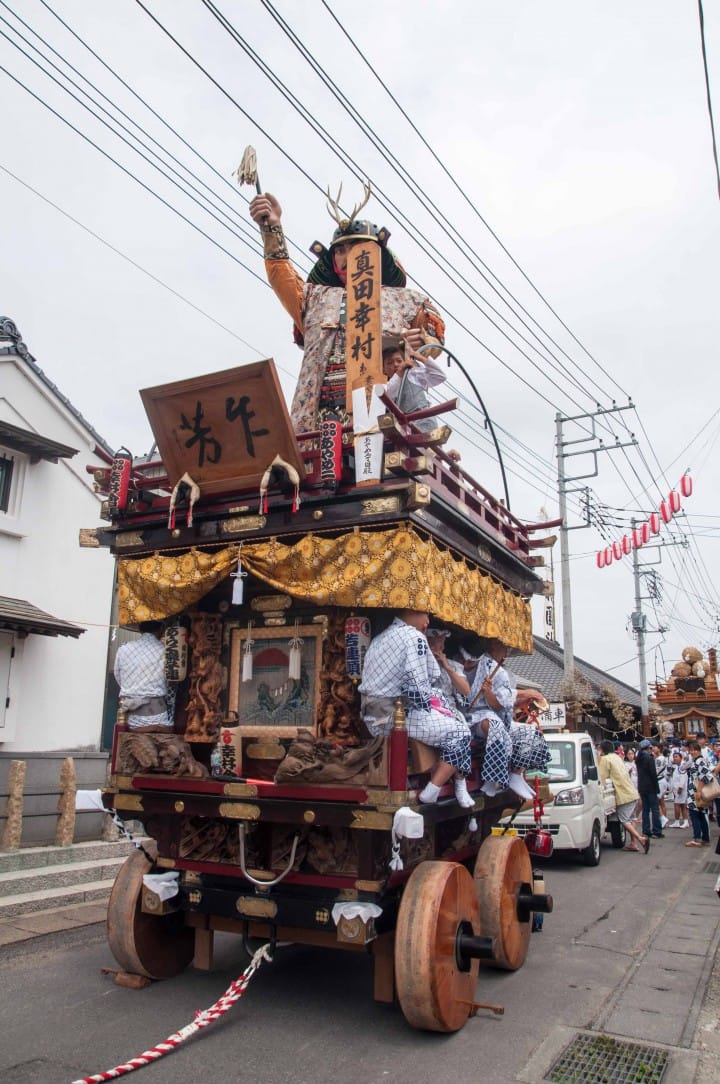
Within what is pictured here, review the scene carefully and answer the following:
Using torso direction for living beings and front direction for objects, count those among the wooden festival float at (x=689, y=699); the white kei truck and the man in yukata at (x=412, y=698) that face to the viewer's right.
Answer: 1

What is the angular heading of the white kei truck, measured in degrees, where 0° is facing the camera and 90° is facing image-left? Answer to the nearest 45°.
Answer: approximately 45°

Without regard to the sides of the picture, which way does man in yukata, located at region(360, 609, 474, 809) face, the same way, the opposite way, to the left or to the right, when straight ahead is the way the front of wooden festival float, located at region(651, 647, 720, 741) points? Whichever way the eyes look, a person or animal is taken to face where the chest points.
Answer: to the left

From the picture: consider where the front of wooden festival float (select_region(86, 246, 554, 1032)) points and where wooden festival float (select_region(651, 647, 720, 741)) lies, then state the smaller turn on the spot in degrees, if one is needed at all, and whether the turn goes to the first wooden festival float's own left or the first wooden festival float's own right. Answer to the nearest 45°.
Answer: approximately 180°

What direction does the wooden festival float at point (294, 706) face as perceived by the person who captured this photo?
facing the viewer and to the left of the viewer

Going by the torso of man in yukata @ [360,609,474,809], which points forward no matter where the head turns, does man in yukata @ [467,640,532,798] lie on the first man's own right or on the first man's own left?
on the first man's own left

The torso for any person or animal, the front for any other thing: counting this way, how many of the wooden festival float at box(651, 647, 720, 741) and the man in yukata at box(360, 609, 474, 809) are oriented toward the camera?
1

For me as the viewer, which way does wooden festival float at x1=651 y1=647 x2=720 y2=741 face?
facing the viewer

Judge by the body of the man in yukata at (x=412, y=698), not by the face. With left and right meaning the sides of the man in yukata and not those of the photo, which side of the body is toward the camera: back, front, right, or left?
right

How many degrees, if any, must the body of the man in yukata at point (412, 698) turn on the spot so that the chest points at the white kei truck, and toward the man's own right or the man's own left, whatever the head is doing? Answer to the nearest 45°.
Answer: approximately 90° to the man's own left

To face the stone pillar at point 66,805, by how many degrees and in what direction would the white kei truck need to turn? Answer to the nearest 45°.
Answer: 0° — it already faces it

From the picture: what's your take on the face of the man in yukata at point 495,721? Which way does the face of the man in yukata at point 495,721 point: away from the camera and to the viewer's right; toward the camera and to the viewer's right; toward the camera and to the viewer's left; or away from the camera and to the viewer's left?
toward the camera and to the viewer's right
